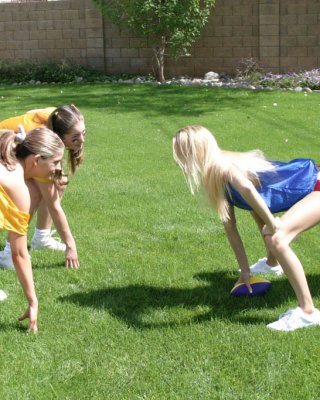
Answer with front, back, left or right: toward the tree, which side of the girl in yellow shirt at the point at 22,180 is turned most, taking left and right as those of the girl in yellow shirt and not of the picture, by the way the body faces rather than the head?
left

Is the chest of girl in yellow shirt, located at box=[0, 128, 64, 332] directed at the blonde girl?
yes

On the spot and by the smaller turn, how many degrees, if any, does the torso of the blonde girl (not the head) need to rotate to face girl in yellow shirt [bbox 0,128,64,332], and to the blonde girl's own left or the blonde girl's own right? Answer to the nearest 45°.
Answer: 0° — they already face them

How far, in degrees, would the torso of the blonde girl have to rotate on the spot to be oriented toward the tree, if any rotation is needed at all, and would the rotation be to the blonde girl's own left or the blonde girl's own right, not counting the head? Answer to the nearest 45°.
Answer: approximately 90° to the blonde girl's own right

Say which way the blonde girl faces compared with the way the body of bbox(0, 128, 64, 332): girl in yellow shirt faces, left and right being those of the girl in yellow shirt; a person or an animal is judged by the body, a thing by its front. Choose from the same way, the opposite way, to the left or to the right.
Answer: the opposite way

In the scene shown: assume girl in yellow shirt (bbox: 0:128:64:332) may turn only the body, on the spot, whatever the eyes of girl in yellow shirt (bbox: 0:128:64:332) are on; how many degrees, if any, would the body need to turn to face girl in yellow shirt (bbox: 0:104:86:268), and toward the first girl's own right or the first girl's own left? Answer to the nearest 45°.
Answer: approximately 90° to the first girl's own left

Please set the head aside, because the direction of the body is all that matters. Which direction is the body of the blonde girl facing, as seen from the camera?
to the viewer's left

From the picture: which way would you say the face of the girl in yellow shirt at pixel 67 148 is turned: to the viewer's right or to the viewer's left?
to the viewer's right

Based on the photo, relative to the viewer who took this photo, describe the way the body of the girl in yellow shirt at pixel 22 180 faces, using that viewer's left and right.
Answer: facing to the right of the viewer

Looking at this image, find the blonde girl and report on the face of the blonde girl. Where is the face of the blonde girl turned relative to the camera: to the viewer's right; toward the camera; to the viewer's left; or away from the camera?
to the viewer's left

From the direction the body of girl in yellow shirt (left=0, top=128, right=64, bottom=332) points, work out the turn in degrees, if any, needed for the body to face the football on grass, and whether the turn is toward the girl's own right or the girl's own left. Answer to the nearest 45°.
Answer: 0° — they already face it

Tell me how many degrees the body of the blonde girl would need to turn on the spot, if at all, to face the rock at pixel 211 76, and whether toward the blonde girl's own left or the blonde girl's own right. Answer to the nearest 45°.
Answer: approximately 90° to the blonde girl's own right

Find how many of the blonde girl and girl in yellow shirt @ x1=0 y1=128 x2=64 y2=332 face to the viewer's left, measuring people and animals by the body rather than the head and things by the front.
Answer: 1

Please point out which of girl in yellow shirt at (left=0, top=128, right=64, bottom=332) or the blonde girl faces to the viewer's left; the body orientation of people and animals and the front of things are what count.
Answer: the blonde girl
